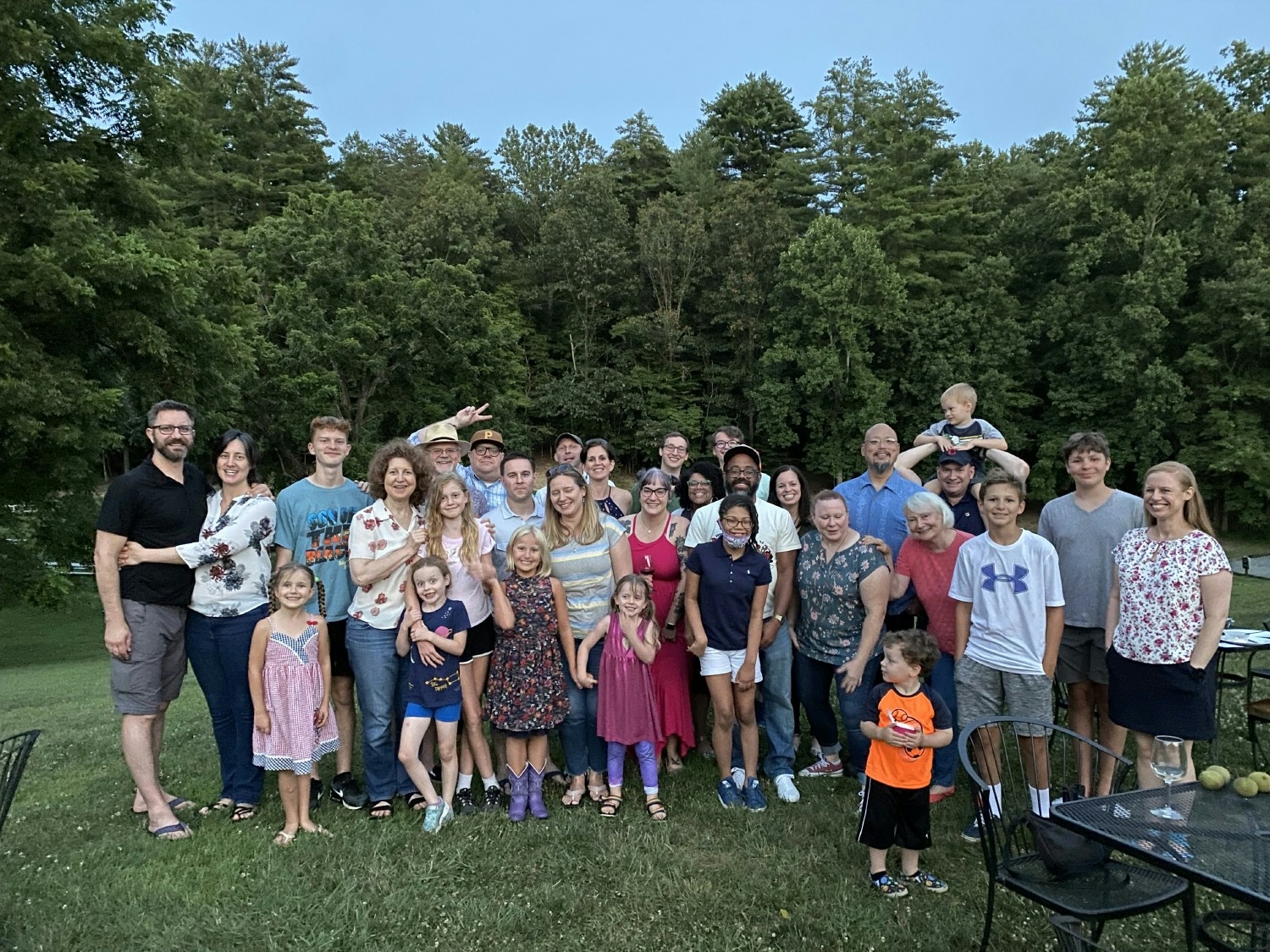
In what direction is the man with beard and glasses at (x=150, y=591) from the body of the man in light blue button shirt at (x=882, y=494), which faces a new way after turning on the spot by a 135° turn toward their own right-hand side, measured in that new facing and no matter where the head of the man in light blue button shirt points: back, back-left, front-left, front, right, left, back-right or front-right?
left

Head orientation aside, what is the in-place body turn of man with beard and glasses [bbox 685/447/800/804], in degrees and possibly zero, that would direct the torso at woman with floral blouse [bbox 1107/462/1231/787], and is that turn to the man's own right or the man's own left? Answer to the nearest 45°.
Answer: approximately 90° to the man's own left

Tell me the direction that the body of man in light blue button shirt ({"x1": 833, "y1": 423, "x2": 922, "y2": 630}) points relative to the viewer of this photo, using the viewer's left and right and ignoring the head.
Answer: facing the viewer

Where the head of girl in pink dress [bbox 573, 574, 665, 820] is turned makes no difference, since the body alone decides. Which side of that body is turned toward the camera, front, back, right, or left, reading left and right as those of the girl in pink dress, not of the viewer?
front

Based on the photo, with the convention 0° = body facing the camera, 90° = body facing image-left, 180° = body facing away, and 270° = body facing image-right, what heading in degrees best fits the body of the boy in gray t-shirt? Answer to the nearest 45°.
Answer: approximately 0°

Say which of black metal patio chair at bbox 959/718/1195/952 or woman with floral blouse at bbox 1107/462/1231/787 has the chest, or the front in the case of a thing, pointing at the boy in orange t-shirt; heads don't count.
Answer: the woman with floral blouse

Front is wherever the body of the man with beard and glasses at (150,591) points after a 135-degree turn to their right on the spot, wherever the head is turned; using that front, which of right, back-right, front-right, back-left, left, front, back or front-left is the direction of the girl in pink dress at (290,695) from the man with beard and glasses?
back-left

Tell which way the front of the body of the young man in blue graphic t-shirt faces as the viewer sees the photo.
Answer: toward the camera

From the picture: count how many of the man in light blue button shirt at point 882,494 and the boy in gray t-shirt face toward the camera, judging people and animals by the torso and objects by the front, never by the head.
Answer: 2

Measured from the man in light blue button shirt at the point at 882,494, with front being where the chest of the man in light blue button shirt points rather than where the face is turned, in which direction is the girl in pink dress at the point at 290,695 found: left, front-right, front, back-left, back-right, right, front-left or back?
front-right

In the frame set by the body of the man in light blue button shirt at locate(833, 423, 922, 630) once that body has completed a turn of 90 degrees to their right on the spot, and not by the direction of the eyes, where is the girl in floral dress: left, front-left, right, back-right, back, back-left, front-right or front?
front-left

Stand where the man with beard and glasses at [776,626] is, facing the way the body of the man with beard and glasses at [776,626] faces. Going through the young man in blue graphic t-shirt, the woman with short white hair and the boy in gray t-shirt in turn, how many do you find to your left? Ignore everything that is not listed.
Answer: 2
